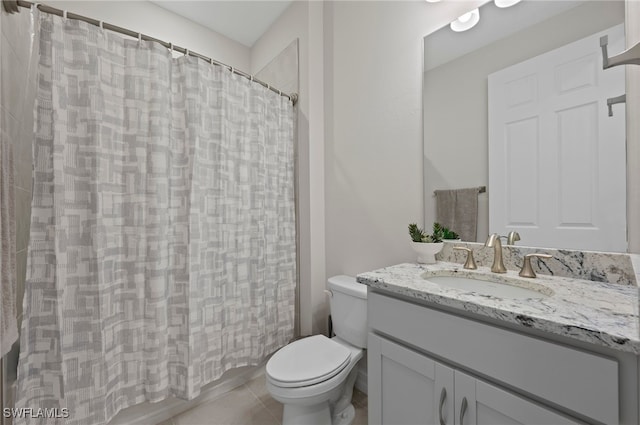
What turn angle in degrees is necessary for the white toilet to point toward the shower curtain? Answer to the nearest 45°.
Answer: approximately 45° to its right

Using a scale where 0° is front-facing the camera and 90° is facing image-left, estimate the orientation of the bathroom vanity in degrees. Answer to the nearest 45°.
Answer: approximately 45°

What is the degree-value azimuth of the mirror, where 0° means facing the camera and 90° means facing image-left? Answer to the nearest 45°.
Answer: approximately 45°

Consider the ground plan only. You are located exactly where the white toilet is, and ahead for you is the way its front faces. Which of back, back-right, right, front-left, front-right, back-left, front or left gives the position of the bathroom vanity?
left

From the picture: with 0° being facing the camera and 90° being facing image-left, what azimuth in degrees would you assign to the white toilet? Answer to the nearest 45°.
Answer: approximately 45°

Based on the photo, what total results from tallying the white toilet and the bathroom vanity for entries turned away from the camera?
0
